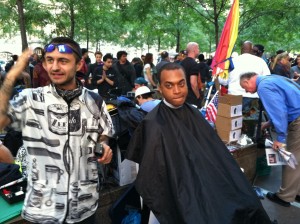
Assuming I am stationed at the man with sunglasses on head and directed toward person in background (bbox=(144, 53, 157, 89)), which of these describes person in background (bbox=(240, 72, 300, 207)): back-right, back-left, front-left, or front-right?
front-right

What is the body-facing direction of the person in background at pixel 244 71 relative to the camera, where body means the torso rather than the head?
away from the camera

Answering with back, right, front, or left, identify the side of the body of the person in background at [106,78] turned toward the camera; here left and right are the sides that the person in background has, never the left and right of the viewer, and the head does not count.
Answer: front

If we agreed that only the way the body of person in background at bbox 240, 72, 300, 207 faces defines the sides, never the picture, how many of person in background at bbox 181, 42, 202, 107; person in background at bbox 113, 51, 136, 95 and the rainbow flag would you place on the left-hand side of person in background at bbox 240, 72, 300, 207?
0

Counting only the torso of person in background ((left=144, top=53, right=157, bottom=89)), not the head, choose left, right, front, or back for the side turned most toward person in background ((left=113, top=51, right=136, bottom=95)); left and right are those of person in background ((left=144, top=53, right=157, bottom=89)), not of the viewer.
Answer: right

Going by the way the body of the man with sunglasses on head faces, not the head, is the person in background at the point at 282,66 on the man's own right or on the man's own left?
on the man's own left

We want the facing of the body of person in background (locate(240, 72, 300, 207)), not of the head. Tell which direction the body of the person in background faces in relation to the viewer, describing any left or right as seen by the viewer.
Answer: facing to the left of the viewer

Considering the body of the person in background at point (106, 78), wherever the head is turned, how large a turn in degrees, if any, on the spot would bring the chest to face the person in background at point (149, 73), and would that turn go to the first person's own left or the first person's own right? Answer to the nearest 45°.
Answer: approximately 135° to the first person's own left

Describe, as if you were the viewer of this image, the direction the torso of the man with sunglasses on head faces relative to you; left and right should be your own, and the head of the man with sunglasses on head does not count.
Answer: facing the viewer

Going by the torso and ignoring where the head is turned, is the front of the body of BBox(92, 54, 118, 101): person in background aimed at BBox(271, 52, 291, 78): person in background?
no

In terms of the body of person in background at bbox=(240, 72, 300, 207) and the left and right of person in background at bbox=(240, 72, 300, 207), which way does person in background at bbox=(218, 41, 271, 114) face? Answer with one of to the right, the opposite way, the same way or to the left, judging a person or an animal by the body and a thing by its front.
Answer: to the right

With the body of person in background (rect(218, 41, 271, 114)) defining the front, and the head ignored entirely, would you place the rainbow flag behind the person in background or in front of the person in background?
behind

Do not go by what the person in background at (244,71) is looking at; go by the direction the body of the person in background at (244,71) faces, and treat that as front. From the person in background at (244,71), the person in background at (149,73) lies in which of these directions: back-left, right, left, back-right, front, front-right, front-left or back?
front-left
